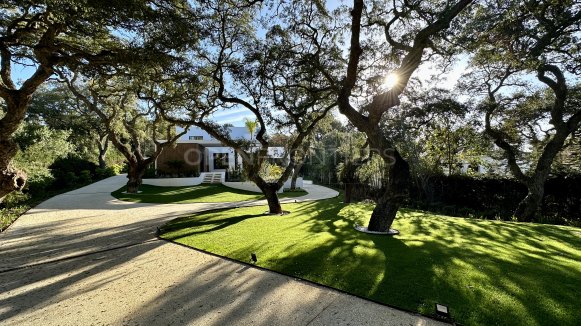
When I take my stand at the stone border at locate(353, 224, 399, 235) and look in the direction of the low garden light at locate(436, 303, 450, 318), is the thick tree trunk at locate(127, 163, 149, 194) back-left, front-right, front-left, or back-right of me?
back-right

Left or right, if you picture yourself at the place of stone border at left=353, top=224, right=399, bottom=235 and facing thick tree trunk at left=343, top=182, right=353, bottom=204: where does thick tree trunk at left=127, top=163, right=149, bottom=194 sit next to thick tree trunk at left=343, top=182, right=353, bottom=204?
left

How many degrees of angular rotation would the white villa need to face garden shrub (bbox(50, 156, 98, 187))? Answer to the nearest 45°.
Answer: approximately 90° to its right

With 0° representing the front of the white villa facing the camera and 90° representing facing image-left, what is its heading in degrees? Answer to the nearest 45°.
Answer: approximately 0°

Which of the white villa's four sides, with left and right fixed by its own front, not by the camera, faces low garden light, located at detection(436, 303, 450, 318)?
front

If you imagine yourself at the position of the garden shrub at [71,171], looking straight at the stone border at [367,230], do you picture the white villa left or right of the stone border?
left

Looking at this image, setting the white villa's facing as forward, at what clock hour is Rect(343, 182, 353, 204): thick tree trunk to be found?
The thick tree trunk is roughly at 11 o'clock from the white villa.

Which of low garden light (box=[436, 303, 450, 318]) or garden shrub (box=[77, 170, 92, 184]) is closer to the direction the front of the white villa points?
the low garden light

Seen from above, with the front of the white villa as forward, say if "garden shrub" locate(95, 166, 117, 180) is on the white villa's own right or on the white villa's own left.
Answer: on the white villa's own right

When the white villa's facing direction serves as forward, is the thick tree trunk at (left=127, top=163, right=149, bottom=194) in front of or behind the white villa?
in front

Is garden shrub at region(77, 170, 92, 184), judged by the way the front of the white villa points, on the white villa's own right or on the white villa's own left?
on the white villa's own right
